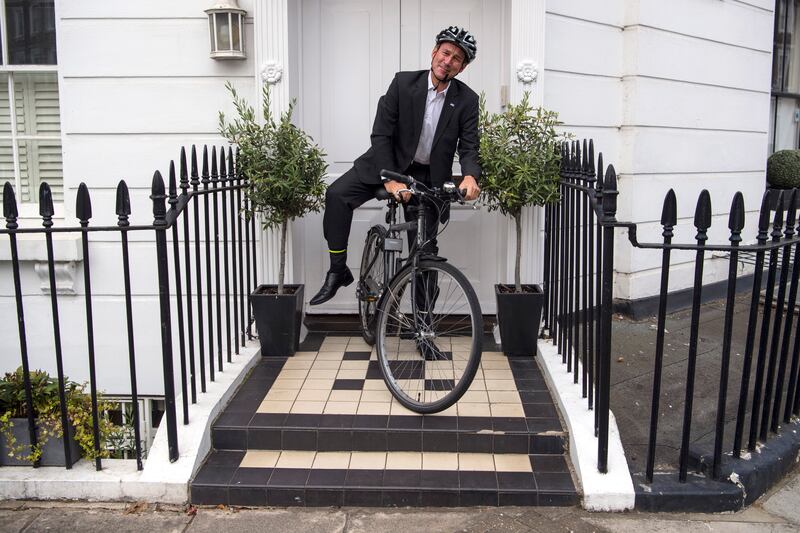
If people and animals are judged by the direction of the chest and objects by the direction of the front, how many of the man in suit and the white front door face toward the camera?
2

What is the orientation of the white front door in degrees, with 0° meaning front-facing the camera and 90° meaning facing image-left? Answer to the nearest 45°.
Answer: approximately 0°

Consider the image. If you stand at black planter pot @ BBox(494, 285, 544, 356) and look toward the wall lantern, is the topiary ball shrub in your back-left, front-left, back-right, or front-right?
back-right

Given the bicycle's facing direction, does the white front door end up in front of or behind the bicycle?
behind

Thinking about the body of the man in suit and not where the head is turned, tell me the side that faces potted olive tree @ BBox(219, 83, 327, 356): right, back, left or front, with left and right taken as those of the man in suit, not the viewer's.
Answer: right

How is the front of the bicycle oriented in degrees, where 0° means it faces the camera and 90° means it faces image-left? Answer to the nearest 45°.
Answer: approximately 315°

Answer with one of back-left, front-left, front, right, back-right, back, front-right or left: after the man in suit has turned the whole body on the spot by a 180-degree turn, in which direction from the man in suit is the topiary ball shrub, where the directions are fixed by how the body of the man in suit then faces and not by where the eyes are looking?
front-right

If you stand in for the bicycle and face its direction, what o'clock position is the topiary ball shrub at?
The topiary ball shrub is roughly at 9 o'clock from the bicycle.

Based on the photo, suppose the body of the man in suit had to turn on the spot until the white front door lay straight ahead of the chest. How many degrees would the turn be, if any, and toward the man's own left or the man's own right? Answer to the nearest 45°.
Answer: approximately 180°

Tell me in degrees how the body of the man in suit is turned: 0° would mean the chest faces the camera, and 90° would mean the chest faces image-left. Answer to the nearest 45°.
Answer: approximately 0°
